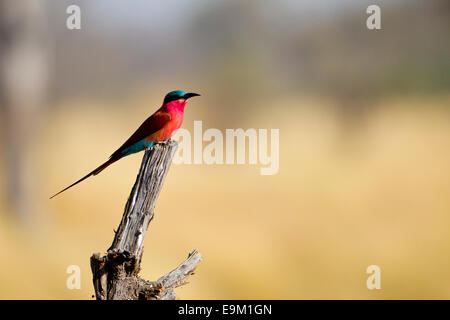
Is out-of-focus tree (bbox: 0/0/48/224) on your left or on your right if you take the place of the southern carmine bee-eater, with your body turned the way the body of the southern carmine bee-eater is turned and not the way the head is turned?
on your left

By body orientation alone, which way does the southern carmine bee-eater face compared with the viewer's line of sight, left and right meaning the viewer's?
facing to the right of the viewer
